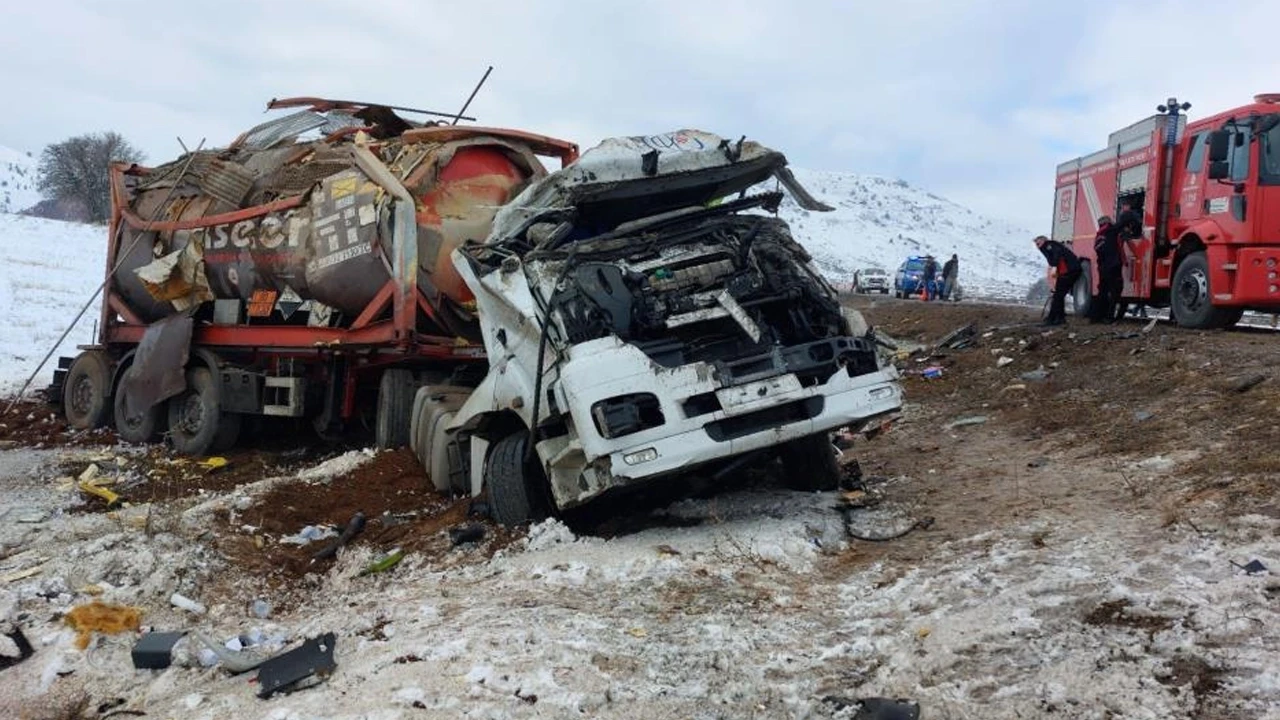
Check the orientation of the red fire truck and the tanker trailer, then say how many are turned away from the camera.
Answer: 0

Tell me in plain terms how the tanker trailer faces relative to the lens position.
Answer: facing the viewer and to the right of the viewer

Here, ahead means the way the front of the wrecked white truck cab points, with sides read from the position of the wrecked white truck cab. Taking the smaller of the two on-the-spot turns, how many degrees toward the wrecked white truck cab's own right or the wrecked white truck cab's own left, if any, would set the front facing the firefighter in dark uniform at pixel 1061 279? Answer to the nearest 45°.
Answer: approximately 90° to the wrecked white truck cab's own left

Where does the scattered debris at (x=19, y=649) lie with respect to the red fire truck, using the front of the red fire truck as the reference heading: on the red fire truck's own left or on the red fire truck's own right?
on the red fire truck's own right

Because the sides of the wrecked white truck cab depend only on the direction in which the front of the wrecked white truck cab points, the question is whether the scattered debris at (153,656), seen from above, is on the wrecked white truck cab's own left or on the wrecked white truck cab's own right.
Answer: on the wrecked white truck cab's own right

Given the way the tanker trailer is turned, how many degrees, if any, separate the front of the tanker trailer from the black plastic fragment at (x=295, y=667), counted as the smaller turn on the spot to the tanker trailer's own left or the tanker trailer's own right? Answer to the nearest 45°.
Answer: approximately 45° to the tanker trailer's own right

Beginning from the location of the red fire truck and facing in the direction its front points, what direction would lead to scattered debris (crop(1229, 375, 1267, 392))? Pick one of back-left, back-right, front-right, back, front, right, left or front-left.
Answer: front-right

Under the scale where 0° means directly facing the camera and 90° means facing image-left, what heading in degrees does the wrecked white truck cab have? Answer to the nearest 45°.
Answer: approximately 315°

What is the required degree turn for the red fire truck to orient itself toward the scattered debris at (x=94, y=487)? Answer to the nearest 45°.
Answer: approximately 90° to its right

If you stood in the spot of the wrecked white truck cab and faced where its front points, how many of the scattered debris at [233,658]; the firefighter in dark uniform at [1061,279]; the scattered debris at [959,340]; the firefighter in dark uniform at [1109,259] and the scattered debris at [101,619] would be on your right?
2

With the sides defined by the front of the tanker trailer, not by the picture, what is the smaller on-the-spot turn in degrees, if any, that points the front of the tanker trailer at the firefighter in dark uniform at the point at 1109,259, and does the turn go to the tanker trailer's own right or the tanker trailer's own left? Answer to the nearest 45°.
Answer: approximately 45° to the tanker trailer's own left

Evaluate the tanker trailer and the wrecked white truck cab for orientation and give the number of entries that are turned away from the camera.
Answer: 0

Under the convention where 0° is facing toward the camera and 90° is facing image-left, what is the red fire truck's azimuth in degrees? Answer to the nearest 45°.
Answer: approximately 315°

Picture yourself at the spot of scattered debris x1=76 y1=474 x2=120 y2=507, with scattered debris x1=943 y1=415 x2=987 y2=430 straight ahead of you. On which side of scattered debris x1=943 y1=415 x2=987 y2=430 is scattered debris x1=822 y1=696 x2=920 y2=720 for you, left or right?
right
